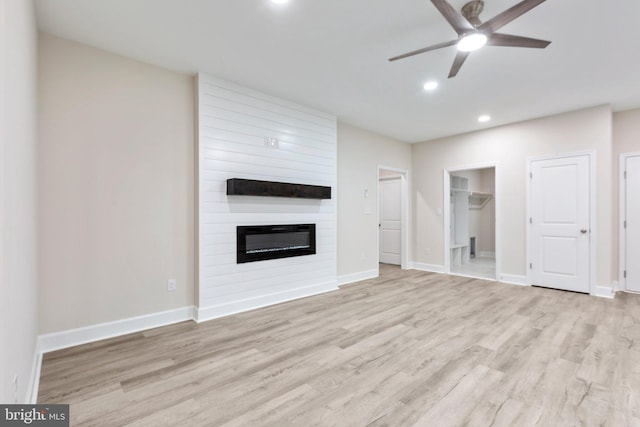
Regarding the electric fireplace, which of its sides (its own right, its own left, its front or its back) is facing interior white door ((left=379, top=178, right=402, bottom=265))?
left

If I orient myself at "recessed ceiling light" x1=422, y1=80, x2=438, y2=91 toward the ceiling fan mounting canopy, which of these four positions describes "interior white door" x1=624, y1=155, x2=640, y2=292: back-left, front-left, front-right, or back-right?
back-left

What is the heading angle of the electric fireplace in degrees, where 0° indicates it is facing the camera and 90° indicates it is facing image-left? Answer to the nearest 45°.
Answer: approximately 315°

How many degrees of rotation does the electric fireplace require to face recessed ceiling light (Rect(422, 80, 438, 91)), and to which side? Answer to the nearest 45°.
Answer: approximately 45° to its left

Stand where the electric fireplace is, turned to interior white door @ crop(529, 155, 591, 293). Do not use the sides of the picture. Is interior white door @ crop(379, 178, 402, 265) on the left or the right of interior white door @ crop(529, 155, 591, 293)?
left

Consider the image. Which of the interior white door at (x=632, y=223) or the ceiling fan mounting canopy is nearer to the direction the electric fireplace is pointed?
the ceiling fan mounting canopy

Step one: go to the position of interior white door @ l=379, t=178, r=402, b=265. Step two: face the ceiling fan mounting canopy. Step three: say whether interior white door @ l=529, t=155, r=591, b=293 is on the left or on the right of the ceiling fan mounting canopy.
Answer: left

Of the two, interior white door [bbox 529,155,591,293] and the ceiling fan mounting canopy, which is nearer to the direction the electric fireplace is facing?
the ceiling fan mounting canopy

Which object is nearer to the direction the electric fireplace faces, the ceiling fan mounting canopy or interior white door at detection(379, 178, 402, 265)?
the ceiling fan mounting canopy

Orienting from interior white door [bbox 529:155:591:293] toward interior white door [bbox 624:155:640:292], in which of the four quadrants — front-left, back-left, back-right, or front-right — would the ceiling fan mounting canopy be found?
back-right
